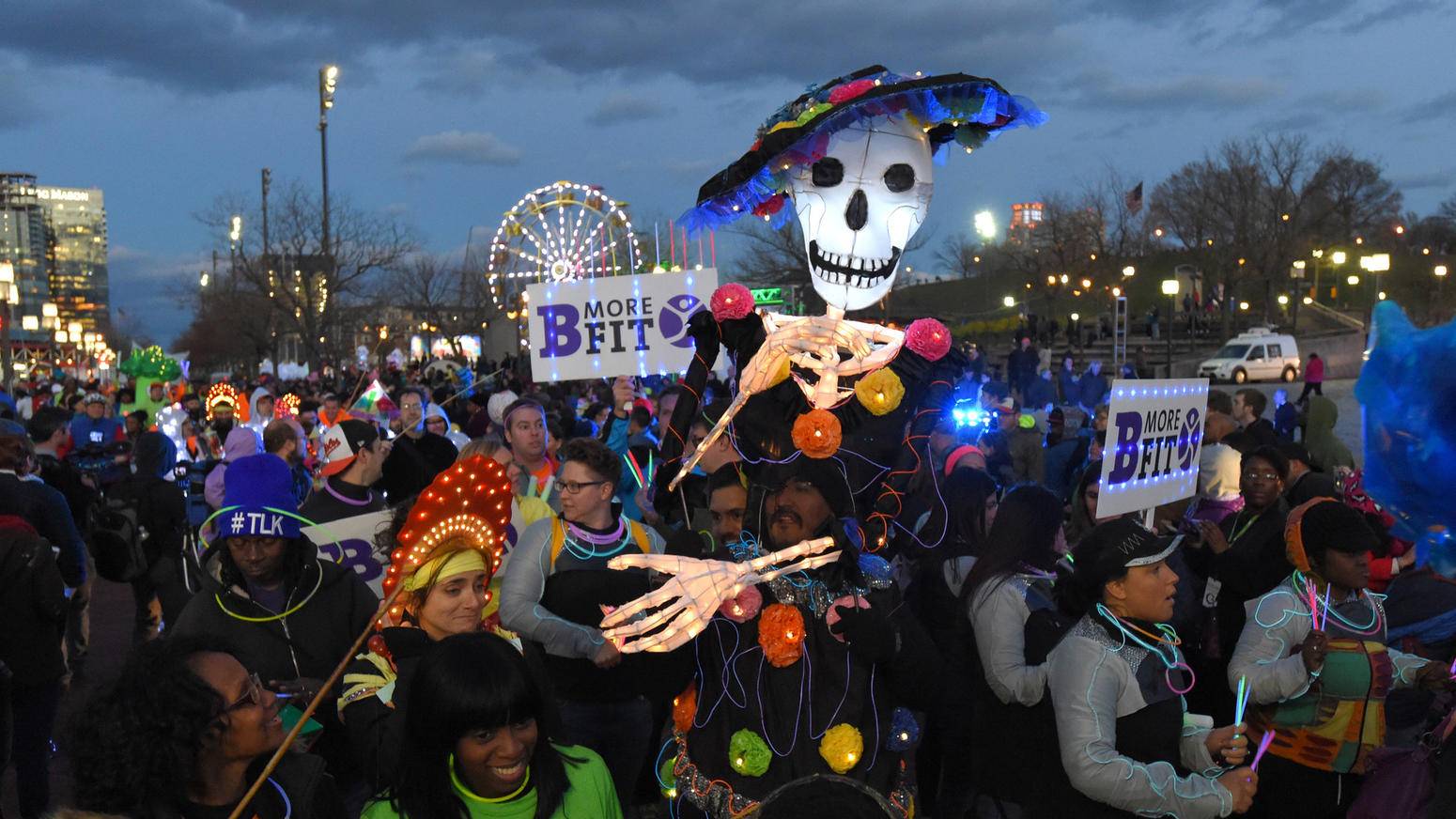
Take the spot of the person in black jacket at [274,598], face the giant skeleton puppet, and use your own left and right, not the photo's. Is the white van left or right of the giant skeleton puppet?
left

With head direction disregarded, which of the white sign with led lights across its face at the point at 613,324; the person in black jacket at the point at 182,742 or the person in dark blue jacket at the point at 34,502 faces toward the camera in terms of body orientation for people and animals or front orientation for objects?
the white sign with led lights across its face

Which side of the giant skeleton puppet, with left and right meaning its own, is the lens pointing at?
front

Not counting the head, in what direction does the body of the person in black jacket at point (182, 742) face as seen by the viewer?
to the viewer's right

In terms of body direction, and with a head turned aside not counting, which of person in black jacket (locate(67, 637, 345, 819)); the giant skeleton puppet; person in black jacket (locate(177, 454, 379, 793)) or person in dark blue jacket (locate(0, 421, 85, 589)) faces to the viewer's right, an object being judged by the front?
person in black jacket (locate(67, 637, 345, 819))

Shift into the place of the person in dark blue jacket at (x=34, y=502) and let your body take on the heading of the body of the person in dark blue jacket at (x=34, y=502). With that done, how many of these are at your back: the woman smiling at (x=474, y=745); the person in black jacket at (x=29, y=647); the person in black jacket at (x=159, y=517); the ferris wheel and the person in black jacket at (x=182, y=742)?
3

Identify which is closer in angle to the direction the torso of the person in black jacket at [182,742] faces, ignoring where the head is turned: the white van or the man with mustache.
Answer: the man with mustache

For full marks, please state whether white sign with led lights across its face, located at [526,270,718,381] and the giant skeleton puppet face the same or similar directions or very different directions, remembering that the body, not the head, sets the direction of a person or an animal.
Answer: same or similar directions

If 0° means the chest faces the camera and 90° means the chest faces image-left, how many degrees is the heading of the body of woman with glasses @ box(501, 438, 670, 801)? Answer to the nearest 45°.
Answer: approximately 0°

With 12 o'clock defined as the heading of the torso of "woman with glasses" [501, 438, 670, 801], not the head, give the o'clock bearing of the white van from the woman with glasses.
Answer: The white van is roughly at 7 o'clock from the woman with glasses.

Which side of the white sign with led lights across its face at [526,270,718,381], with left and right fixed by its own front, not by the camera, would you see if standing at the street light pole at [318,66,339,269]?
back

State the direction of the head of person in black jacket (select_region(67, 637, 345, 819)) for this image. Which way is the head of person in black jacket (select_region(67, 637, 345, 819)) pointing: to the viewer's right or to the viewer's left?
to the viewer's right

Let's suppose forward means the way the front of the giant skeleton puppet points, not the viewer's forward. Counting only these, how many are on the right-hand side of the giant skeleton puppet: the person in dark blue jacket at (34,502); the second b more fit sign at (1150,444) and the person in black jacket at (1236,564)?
1

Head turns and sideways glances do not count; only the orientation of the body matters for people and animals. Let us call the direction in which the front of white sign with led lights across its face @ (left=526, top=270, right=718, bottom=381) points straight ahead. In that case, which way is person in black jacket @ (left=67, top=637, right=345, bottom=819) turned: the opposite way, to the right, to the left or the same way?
to the left
